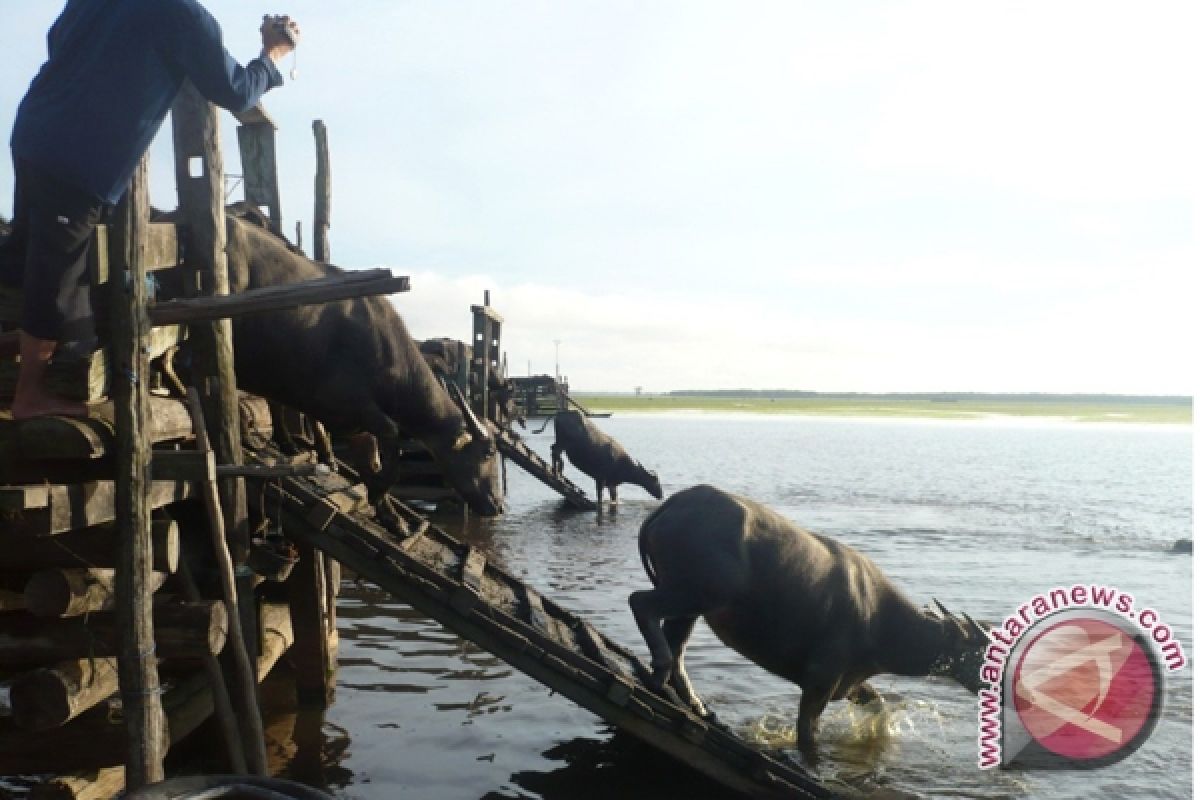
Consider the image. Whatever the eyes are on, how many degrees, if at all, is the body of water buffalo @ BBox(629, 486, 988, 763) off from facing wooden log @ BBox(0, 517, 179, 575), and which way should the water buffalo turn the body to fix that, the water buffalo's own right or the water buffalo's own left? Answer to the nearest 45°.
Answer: approximately 135° to the water buffalo's own right

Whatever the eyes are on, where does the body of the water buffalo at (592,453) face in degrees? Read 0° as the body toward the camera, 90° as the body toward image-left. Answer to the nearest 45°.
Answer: approximately 270°

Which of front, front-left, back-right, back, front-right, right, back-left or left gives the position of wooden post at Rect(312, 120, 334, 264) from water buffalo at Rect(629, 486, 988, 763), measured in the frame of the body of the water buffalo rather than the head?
back-left

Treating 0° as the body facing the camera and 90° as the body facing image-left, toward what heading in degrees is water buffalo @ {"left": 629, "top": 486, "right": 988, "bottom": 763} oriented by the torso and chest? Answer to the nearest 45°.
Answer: approximately 270°

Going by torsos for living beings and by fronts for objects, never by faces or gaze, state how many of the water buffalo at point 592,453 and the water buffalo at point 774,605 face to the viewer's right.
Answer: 2

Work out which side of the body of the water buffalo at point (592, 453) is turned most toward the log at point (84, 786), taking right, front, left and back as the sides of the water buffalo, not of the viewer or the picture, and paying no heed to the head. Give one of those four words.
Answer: right
